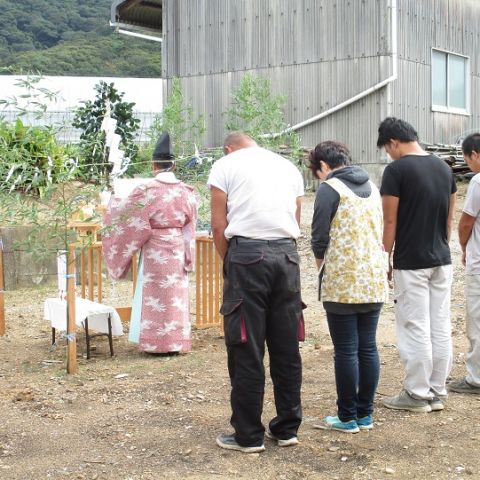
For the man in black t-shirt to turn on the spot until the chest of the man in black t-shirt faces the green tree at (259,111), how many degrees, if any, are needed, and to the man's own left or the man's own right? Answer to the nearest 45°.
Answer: approximately 45° to the man's own right

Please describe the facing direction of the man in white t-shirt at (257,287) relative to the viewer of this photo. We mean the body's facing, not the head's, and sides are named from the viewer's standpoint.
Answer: facing away from the viewer and to the left of the viewer

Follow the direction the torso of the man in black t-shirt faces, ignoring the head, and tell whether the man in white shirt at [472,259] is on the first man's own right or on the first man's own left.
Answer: on the first man's own right

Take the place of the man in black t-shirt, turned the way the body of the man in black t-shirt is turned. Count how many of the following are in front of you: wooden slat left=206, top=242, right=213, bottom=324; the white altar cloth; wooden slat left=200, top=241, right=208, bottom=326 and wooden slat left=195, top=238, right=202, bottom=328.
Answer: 4

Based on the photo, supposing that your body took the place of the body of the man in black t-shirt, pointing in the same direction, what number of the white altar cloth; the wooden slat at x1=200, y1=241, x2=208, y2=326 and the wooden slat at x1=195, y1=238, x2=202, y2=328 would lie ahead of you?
3

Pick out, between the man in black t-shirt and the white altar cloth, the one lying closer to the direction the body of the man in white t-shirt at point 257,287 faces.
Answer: the white altar cloth

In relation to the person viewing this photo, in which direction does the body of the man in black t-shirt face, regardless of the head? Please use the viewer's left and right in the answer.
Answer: facing away from the viewer and to the left of the viewer

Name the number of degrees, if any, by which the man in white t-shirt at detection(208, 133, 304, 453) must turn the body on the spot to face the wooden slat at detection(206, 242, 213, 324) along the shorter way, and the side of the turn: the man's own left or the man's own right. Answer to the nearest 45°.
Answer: approximately 45° to the man's own right

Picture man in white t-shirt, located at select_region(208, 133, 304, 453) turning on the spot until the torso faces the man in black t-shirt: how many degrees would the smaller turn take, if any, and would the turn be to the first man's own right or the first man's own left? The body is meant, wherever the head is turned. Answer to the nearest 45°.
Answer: approximately 90° to the first man's own right

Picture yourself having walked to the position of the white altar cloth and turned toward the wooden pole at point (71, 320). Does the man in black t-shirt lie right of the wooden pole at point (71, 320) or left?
left

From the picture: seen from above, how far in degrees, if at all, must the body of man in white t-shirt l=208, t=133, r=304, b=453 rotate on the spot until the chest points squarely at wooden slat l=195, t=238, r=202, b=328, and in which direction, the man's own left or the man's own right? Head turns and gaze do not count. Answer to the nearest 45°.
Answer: approximately 45° to the man's own right

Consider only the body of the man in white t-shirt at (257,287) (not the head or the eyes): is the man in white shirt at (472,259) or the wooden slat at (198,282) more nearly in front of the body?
the wooden slat
